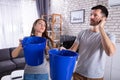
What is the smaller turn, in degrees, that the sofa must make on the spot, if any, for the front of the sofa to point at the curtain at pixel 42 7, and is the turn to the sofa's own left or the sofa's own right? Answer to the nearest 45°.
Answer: approximately 90° to the sofa's own left

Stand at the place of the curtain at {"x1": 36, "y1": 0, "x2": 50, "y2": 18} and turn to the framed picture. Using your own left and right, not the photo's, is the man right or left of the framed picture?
right

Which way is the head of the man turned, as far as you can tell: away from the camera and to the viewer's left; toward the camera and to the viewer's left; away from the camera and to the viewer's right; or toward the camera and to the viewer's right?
toward the camera and to the viewer's left

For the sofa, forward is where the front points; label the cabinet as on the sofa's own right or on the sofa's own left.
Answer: on the sofa's own left

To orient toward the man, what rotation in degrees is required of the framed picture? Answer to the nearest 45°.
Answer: approximately 45° to its left

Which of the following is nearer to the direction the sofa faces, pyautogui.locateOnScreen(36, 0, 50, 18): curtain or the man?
the man

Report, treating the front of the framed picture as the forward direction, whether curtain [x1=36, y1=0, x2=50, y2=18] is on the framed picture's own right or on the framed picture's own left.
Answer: on the framed picture's own right

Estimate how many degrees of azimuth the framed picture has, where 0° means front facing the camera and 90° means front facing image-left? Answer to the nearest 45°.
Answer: approximately 45°
